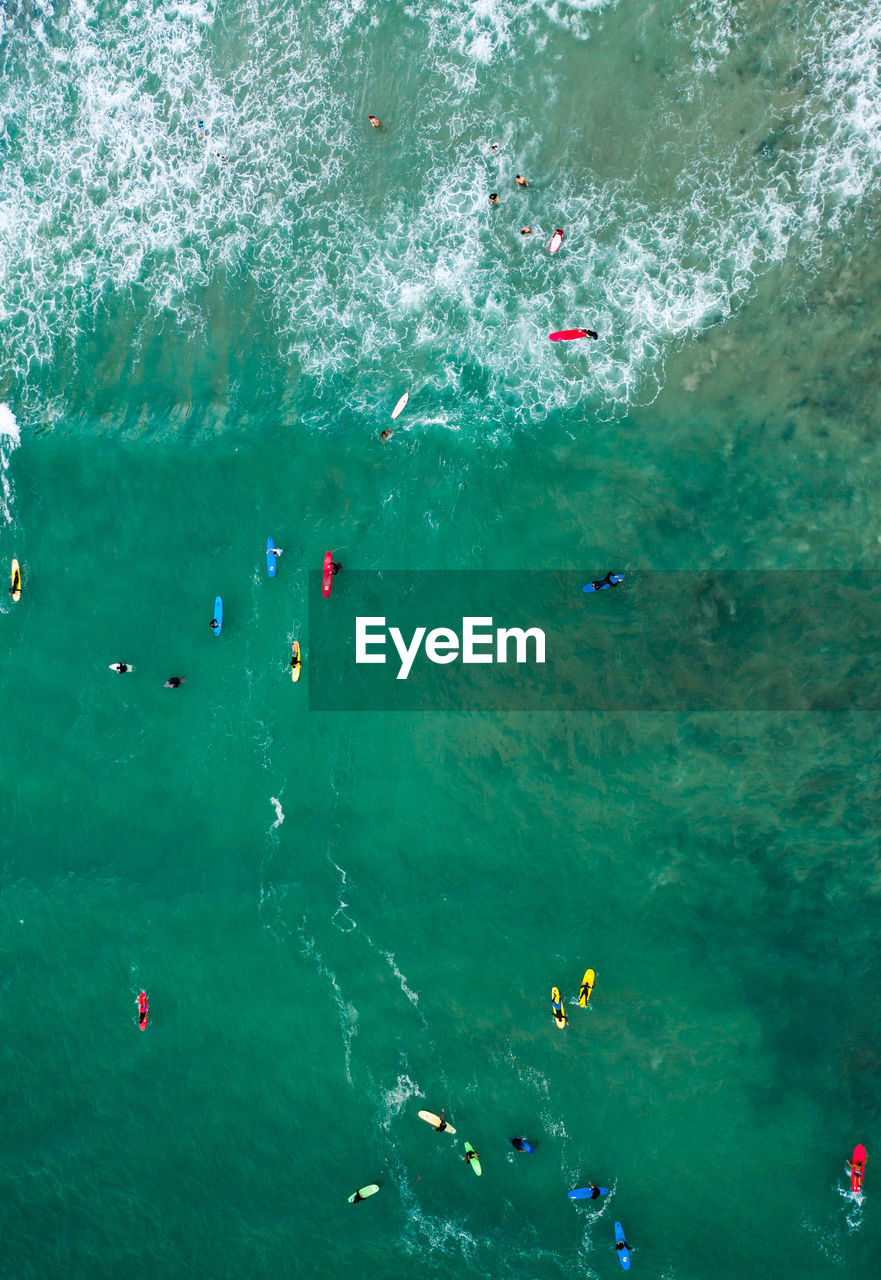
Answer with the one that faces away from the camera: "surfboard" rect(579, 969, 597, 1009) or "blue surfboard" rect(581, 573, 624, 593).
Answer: the surfboard

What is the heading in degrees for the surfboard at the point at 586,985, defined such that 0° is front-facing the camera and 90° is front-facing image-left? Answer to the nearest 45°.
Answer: approximately 180°

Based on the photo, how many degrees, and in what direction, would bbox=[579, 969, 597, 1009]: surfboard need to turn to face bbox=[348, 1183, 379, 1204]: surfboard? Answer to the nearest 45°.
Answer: approximately 90° to its left

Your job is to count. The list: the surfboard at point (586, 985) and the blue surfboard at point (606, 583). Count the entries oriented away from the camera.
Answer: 1

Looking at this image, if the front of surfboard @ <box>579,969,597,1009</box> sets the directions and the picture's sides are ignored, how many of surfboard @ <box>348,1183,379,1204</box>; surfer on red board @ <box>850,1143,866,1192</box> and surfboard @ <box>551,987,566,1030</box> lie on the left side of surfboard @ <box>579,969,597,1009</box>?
2

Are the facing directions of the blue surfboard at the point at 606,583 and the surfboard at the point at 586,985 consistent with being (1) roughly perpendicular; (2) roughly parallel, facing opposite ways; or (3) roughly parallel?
roughly perpendicular
